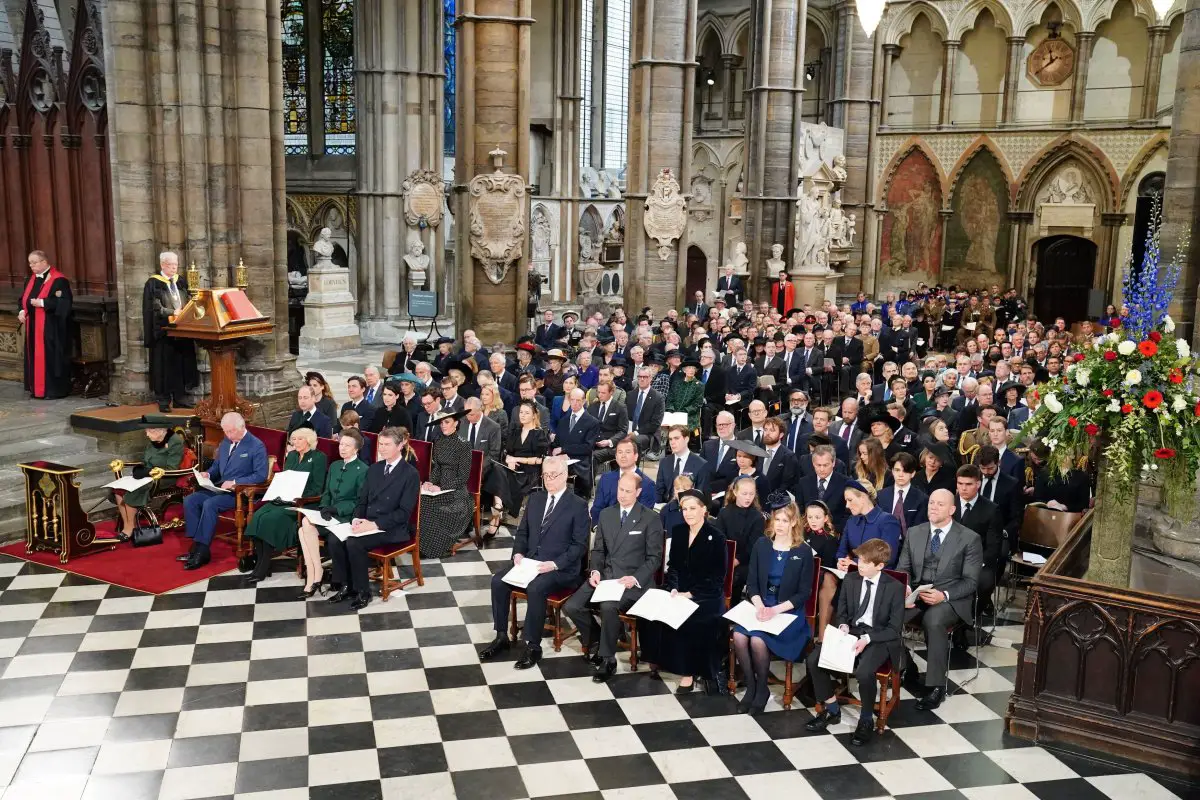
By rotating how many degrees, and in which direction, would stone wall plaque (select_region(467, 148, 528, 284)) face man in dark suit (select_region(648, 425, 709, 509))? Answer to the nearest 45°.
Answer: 0° — it already faces them

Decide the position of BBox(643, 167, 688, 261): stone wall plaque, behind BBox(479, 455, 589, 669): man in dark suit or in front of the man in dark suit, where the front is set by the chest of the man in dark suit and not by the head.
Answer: behind

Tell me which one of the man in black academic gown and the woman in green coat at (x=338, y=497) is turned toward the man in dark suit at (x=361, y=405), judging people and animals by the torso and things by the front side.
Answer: the man in black academic gown

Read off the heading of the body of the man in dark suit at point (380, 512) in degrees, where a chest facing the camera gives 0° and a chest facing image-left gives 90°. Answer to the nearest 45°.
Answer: approximately 45°

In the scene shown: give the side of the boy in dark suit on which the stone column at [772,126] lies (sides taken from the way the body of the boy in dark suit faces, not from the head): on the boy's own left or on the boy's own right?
on the boy's own right

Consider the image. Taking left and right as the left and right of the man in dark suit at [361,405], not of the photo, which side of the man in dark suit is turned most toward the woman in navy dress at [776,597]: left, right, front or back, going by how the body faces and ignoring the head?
left

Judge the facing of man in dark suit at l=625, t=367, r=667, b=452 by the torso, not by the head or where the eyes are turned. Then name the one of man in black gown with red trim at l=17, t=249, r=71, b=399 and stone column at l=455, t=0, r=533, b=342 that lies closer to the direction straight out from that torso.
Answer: the man in black gown with red trim
